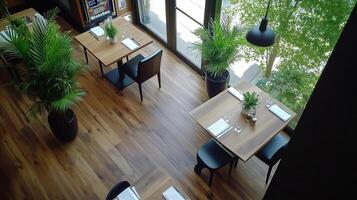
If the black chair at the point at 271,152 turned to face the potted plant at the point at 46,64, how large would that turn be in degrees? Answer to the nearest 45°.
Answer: approximately 45° to its left

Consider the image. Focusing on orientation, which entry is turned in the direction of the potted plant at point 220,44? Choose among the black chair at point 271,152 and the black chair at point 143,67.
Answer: the black chair at point 271,152

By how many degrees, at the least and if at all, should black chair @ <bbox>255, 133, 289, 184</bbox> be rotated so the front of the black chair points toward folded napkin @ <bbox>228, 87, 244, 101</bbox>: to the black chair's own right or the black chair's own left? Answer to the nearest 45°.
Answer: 0° — it already faces it

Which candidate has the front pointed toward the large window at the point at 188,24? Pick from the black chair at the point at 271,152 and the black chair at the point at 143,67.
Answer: the black chair at the point at 271,152

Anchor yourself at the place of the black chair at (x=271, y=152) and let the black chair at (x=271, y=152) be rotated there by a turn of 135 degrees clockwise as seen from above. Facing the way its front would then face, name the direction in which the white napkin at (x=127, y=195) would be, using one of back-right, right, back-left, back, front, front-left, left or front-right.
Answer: back-right

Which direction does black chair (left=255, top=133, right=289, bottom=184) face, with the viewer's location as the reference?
facing away from the viewer and to the left of the viewer

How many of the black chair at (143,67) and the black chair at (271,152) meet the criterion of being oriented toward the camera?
0

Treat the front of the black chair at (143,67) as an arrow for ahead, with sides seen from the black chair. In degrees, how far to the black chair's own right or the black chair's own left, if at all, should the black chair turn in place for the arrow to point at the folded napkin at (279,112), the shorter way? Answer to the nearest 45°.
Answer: approximately 180°

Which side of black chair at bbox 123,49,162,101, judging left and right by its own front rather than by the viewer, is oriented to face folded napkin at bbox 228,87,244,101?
back

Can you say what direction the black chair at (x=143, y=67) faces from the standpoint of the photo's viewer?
facing away from the viewer and to the left of the viewer

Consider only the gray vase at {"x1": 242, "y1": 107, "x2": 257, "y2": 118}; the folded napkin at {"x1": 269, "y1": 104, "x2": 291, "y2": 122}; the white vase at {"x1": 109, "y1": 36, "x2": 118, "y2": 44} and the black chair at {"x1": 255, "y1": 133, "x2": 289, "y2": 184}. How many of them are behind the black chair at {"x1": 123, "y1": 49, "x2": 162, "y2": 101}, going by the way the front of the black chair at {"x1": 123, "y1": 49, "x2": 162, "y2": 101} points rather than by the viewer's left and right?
3

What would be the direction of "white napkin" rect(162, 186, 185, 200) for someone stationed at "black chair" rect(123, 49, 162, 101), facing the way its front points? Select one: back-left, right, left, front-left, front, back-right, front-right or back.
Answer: back-left

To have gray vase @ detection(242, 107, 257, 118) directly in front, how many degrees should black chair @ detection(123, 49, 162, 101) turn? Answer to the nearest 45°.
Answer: approximately 180°

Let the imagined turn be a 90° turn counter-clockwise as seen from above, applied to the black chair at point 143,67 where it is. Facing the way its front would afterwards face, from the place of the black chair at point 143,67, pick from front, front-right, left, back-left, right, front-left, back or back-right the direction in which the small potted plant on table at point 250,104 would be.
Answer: left

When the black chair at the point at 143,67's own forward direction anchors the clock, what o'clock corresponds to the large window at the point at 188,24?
The large window is roughly at 3 o'clock from the black chair.
